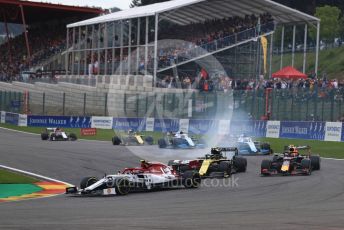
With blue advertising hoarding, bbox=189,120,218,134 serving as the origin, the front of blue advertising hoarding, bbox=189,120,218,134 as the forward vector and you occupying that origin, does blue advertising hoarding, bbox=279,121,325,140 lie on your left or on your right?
on your left

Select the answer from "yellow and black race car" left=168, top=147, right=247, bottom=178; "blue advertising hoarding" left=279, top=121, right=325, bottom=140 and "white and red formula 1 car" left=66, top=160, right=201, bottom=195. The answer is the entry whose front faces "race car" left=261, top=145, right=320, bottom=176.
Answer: the blue advertising hoarding

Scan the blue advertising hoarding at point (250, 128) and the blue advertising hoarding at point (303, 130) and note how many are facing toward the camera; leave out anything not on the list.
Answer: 2

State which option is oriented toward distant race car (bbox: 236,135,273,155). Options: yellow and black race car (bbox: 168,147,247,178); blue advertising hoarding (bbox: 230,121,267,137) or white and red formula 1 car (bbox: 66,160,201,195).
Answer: the blue advertising hoarding

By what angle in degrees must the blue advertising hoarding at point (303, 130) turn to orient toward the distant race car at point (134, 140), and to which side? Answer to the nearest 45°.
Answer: approximately 45° to its right
